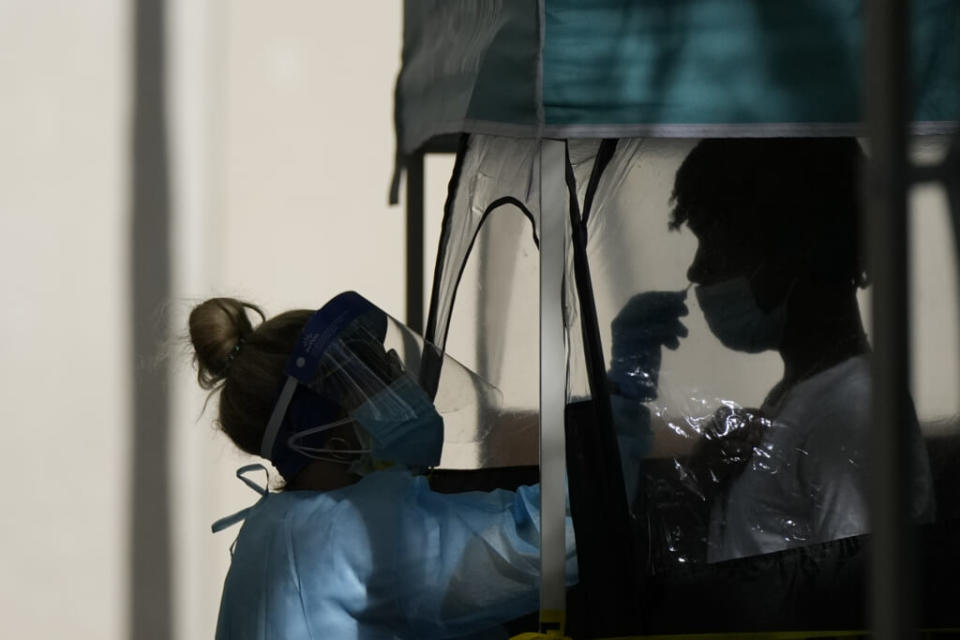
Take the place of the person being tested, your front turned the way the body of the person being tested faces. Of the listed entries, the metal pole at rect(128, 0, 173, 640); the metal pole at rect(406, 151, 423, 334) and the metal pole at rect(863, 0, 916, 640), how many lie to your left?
1

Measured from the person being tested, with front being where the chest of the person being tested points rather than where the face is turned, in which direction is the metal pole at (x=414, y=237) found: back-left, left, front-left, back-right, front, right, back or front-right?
front-right

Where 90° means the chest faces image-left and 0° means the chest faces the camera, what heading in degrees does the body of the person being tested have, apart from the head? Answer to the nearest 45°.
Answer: approximately 90°

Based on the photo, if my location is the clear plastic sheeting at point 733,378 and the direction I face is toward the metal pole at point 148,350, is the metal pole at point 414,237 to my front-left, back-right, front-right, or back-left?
front-right

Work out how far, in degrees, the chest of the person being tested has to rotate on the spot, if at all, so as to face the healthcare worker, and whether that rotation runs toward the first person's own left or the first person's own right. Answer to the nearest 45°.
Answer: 0° — they already face them

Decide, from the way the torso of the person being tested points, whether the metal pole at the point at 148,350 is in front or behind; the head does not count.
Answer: in front
